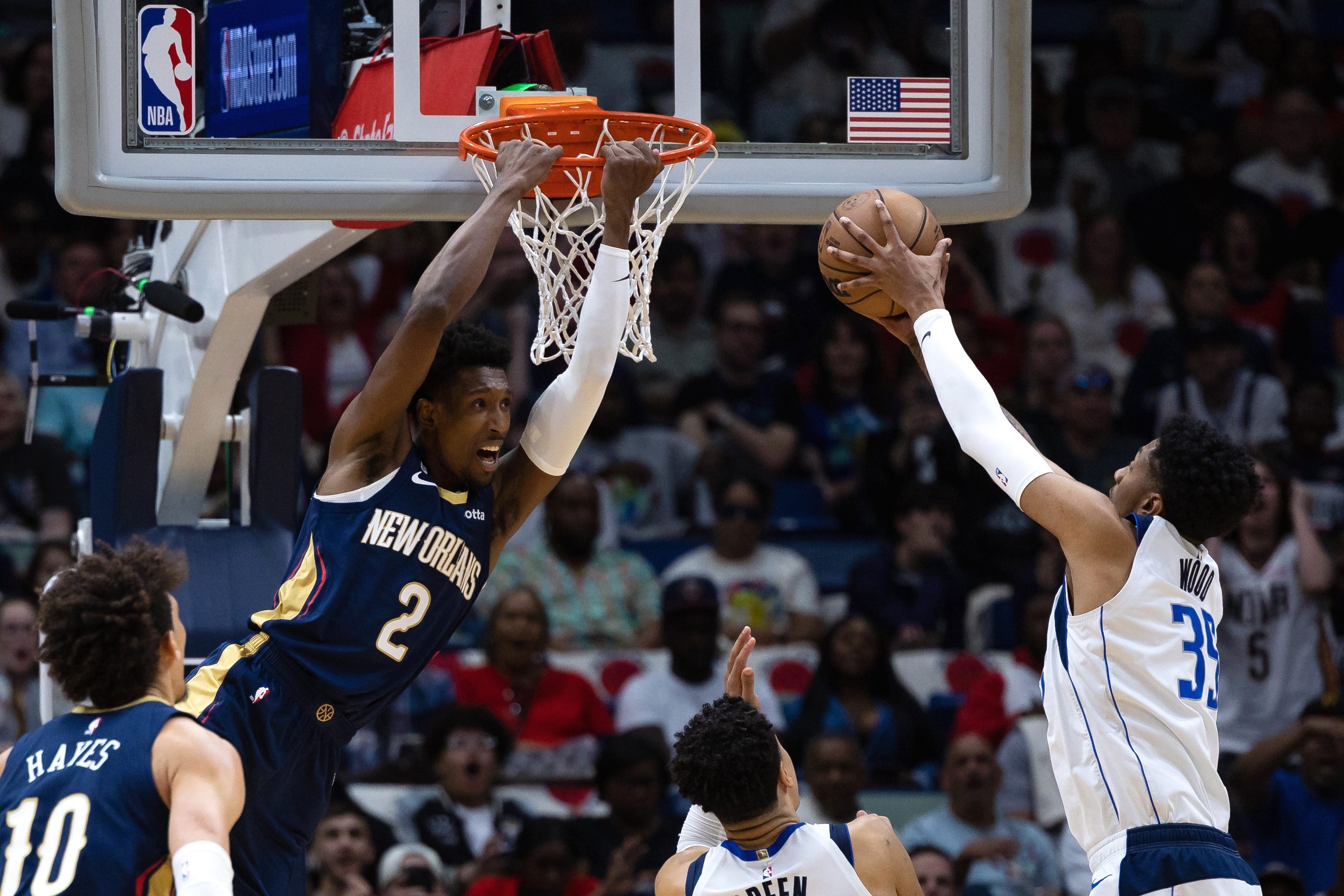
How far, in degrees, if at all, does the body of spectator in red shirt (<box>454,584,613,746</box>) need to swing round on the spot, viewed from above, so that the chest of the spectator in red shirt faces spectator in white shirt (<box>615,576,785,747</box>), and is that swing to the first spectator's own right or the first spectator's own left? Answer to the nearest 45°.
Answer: approximately 90° to the first spectator's own left

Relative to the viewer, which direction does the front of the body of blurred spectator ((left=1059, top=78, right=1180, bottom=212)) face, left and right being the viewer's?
facing the viewer

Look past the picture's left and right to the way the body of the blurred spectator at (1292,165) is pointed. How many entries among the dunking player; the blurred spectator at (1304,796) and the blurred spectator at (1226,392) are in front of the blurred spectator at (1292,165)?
3

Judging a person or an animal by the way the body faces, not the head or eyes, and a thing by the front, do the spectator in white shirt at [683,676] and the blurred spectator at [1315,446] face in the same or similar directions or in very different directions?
same or similar directions

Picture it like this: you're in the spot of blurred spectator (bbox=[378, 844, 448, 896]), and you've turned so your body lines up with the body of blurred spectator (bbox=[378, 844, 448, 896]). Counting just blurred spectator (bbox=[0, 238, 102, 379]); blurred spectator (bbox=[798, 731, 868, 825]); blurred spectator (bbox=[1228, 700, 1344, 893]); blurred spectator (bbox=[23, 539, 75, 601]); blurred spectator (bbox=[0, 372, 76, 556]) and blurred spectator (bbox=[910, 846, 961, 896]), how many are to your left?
3

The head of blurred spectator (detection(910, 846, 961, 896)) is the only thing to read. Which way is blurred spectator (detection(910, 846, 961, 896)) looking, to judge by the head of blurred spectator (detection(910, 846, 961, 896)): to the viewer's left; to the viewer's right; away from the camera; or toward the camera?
toward the camera

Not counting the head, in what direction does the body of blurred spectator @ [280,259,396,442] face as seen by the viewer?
toward the camera

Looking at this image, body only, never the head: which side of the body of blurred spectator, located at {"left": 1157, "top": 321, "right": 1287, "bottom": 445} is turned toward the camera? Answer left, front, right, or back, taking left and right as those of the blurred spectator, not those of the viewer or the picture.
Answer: front

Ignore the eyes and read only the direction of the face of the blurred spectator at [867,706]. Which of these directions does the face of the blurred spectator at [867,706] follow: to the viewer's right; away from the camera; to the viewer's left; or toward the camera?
toward the camera

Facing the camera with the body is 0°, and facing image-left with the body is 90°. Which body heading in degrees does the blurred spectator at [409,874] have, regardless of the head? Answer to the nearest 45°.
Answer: approximately 0°

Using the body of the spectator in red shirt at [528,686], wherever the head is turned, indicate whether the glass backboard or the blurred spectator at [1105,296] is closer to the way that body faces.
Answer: the glass backboard

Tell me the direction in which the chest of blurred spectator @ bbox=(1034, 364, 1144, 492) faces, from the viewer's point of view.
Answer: toward the camera

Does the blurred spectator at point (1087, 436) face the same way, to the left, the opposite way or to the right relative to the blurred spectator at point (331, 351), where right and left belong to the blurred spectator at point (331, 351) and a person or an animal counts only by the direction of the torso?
the same way

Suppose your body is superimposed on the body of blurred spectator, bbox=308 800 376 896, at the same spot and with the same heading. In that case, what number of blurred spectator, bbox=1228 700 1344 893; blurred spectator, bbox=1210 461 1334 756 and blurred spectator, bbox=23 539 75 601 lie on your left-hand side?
2

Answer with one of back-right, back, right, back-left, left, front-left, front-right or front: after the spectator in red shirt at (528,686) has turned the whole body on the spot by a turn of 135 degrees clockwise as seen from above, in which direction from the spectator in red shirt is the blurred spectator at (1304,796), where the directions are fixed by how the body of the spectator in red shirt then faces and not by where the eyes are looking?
back-right

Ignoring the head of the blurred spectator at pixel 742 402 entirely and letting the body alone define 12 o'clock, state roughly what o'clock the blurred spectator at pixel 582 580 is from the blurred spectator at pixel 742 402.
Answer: the blurred spectator at pixel 582 580 is roughly at 1 o'clock from the blurred spectator at pixel 742 402.

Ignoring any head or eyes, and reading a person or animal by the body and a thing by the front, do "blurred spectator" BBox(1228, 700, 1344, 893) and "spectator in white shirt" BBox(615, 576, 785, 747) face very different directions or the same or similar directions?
same or similar directions

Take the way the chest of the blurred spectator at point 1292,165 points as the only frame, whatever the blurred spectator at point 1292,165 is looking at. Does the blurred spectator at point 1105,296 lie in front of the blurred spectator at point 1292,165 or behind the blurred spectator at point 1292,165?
in front
